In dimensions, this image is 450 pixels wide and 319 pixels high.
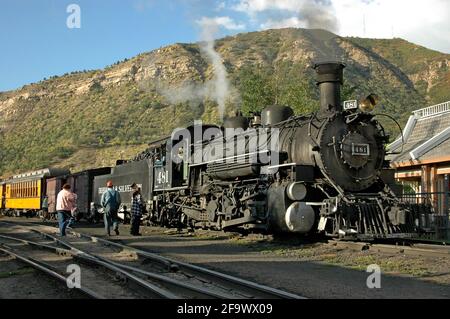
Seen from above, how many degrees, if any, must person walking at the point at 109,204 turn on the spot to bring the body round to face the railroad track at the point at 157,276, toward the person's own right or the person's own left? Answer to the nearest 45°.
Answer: approximately 180°

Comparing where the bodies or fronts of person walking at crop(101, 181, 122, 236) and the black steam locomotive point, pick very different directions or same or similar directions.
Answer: very different directions

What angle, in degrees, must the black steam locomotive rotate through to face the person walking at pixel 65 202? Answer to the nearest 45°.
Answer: approximately 135° to its right

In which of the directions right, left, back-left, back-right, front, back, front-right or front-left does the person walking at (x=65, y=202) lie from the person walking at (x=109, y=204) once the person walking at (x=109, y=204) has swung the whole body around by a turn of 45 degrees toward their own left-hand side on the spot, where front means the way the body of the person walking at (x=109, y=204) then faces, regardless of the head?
left

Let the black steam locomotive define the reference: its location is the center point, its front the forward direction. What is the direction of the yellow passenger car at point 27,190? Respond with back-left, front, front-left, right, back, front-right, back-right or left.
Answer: back

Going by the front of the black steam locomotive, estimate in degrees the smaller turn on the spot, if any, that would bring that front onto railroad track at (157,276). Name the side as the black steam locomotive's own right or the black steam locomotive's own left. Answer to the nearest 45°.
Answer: approximately 90° to the black steam locomotive's own right

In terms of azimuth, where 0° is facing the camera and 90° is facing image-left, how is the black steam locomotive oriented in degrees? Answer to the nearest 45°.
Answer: approximately 315°

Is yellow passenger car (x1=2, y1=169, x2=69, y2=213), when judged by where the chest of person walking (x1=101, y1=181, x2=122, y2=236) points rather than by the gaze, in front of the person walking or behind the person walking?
in front

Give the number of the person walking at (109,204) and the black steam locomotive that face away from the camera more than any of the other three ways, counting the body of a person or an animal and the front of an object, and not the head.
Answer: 1

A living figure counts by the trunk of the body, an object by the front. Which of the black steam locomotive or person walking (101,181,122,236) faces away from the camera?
the person walking

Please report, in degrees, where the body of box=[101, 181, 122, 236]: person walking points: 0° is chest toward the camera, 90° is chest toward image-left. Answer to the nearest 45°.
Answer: approximately 180°
